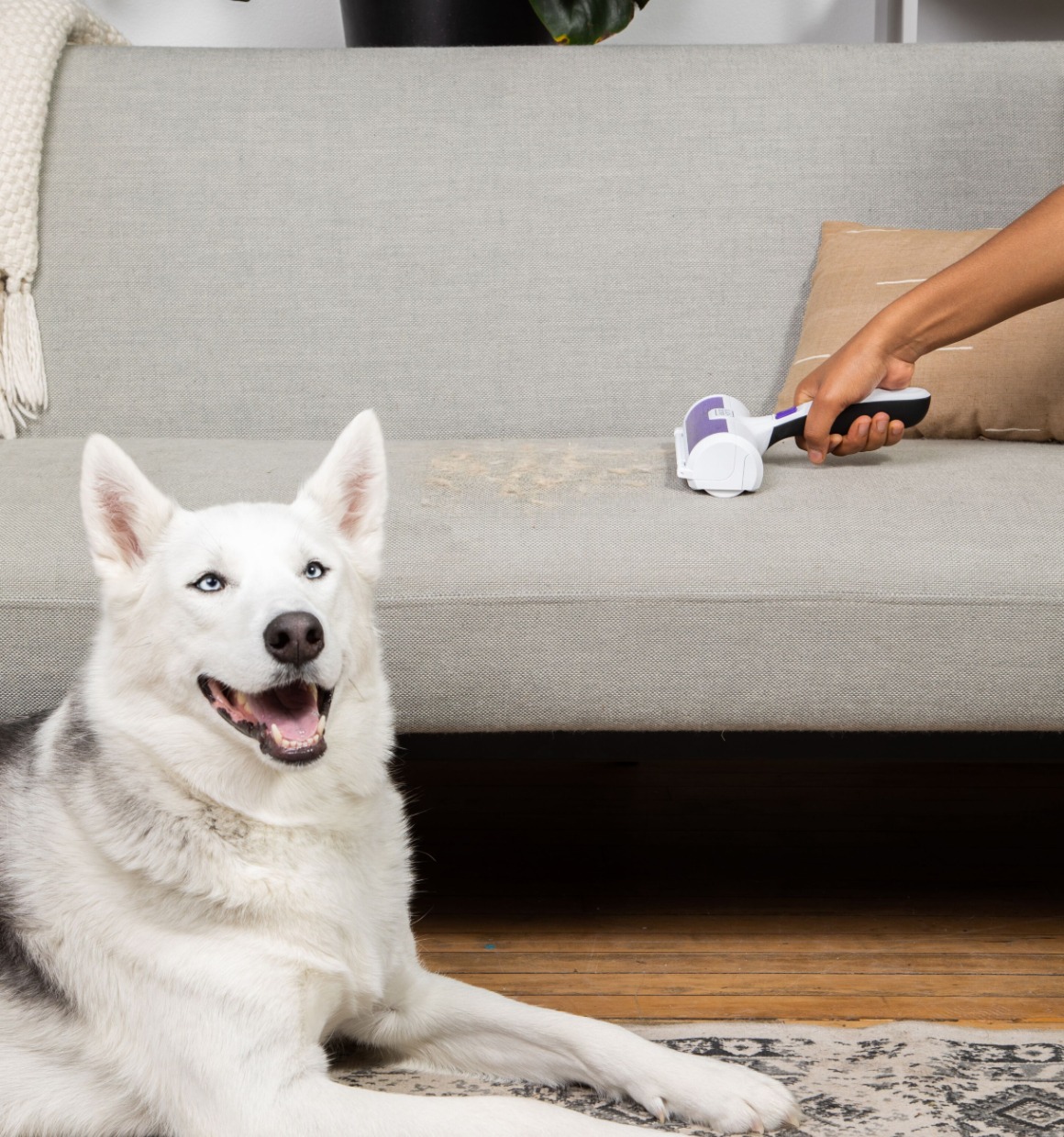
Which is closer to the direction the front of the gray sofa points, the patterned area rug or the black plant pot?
the patterned area rug

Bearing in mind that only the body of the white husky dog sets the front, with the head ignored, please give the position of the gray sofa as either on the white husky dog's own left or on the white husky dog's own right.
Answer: on the white husky dog's own left

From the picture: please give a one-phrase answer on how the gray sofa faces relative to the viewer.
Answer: facing the viewer

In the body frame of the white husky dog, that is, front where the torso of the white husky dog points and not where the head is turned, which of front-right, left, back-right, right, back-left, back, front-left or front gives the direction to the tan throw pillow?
left

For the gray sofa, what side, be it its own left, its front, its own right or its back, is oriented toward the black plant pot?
back

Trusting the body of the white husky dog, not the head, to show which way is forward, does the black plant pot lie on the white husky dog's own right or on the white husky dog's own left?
on the white husky dog's own left

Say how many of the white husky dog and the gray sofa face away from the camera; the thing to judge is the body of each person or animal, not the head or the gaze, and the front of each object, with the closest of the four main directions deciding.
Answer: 0

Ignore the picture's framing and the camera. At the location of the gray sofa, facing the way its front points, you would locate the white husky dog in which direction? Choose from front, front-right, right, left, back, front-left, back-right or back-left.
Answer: front

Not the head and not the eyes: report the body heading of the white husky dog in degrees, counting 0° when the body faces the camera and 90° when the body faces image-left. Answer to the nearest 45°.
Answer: approximately 315°
